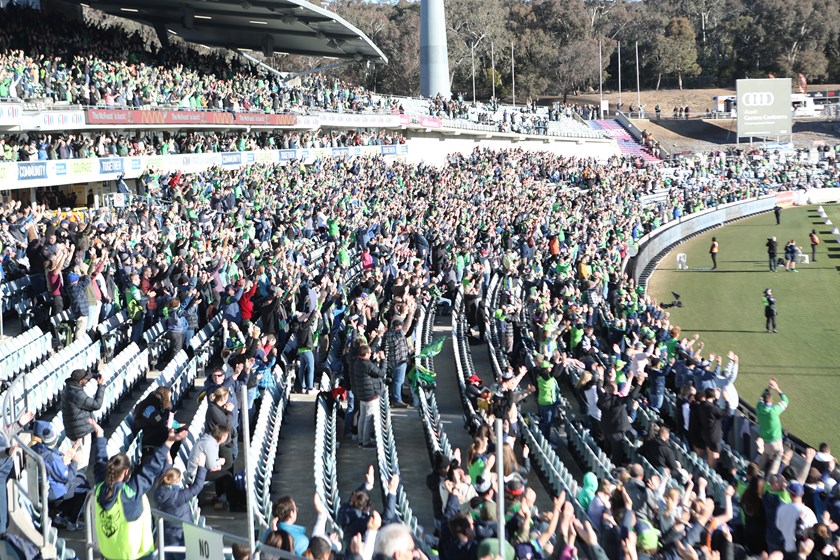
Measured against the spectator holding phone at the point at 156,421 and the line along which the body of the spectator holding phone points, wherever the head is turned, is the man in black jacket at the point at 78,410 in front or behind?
behind

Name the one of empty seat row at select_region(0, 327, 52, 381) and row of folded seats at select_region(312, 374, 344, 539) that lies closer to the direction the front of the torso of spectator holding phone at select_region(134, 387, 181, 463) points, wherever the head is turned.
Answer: the row of folded seats

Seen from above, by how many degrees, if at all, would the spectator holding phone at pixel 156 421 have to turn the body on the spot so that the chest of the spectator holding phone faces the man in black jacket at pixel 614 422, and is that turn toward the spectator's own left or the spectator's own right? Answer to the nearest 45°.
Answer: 0° — they already face them

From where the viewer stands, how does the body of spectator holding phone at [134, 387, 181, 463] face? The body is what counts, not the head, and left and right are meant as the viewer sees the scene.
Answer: facing to the right of the viewer

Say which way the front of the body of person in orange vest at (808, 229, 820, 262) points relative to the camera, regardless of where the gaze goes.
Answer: to the viewer's left

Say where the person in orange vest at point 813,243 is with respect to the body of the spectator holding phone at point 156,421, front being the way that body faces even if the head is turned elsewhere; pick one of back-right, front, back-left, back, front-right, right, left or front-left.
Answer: front-left

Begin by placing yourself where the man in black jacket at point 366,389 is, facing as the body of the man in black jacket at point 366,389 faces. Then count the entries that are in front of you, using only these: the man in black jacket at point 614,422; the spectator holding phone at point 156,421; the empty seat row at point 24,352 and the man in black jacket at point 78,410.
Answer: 1

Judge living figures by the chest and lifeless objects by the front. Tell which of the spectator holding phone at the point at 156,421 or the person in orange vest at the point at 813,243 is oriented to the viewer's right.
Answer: the spectator holding phone

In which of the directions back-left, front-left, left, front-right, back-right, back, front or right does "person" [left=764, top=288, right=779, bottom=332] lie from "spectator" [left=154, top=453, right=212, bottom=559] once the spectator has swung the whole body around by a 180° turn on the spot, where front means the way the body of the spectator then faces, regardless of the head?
back

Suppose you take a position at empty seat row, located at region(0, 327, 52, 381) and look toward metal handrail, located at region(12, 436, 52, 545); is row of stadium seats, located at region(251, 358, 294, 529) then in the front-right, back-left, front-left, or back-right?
front-left

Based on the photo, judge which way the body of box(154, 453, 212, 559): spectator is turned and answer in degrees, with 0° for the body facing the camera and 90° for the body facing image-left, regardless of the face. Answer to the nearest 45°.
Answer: approximately 225°

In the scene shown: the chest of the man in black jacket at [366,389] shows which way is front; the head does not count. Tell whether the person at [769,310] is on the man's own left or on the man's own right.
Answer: on the man's own left
